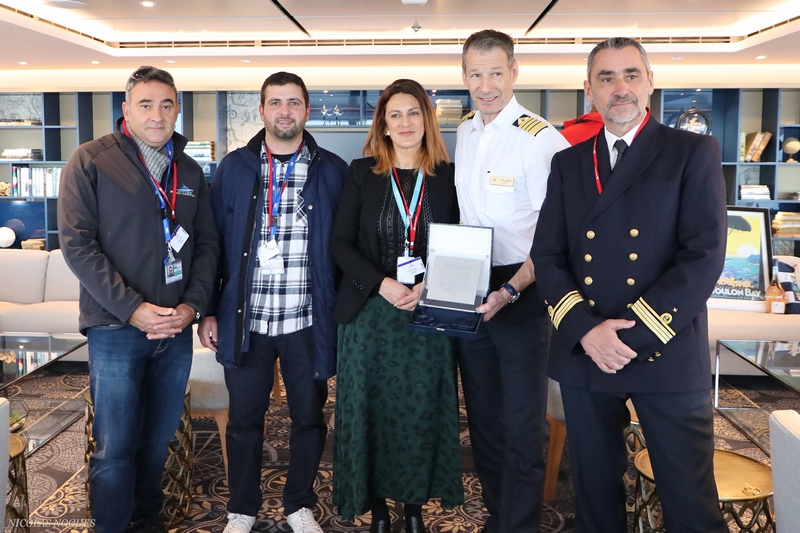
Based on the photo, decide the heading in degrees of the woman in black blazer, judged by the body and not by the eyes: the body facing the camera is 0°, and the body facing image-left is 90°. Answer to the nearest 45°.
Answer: approximately 0°

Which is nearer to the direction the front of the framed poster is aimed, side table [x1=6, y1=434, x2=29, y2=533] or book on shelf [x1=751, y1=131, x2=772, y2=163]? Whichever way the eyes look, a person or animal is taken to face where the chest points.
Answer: the side table

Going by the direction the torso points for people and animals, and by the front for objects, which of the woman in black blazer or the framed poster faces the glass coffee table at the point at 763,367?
the framed poster

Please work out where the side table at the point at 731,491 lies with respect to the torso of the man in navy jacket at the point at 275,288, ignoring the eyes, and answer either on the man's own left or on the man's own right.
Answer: on the man's own left

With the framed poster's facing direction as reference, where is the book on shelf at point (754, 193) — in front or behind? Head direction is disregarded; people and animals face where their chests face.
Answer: behind

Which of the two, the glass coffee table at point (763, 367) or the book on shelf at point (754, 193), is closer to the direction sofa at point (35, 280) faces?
the glass coffee table

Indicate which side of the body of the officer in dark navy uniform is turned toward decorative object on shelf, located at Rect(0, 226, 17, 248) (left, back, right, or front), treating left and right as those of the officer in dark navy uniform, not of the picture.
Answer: right

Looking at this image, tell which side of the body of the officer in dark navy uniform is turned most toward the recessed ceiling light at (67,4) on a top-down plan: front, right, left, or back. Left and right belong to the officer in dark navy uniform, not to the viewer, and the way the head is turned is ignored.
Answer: right

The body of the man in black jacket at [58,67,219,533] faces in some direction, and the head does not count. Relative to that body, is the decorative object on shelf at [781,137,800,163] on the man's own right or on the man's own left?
on the man's own left
